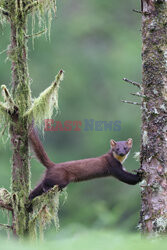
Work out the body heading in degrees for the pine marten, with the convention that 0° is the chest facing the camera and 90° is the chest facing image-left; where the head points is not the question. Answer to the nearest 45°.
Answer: approximately 270°
